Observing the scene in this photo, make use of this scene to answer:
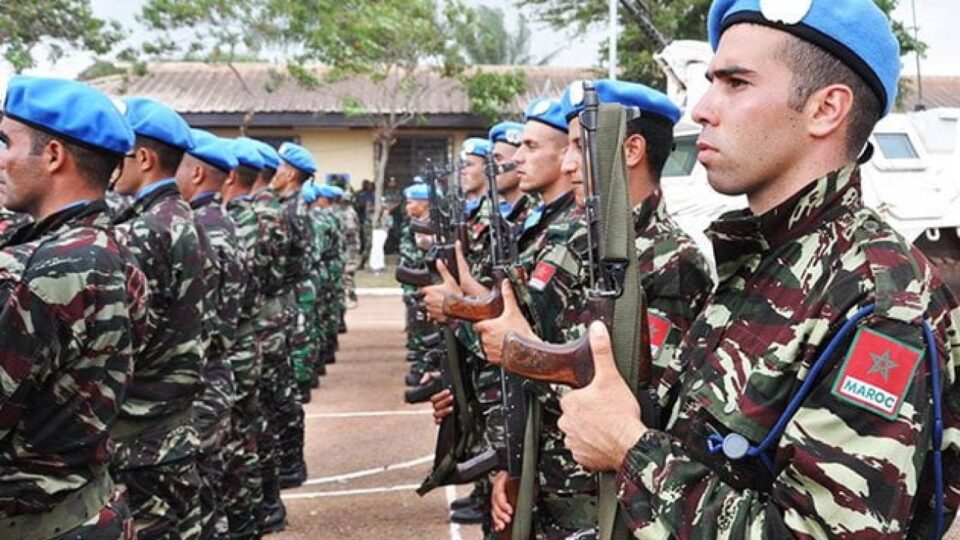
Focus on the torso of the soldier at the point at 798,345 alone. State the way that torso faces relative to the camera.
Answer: to the viewer's left

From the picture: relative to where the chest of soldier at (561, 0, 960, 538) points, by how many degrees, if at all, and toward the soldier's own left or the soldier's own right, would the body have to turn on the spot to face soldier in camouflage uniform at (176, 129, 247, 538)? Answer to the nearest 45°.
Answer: approximately 45° to the soldier's own right

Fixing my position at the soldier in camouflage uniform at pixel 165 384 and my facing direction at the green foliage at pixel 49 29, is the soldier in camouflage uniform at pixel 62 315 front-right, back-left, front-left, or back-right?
back-left

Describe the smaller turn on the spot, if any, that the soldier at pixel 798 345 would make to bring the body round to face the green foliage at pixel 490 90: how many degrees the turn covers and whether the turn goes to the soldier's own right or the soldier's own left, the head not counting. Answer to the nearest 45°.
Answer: approximately 90° to the soldier's own right

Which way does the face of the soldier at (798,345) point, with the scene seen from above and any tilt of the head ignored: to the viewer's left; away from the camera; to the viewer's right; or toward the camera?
to the viewer's left
